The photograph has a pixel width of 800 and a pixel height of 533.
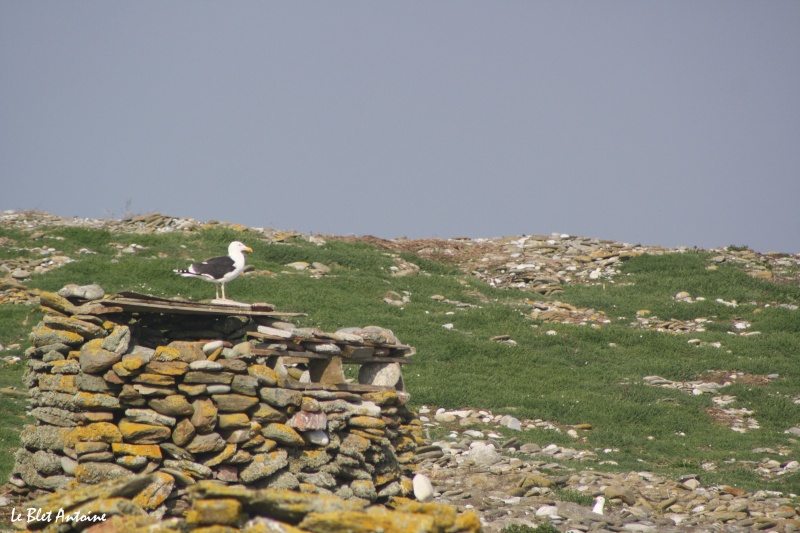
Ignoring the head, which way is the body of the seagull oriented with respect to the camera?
to the viewer's right

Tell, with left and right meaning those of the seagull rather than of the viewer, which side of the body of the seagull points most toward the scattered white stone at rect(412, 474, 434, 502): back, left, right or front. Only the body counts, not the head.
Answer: front

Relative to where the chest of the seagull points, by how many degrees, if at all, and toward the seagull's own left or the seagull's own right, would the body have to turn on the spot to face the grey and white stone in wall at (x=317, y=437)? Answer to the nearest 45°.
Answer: approximately 45° to the seagull's own right

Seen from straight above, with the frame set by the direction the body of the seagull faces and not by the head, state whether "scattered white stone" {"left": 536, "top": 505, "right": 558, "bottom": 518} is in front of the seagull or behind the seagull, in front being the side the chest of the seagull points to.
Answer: in front

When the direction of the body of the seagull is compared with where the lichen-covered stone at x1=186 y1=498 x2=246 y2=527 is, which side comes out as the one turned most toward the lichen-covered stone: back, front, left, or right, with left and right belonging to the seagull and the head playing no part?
right
